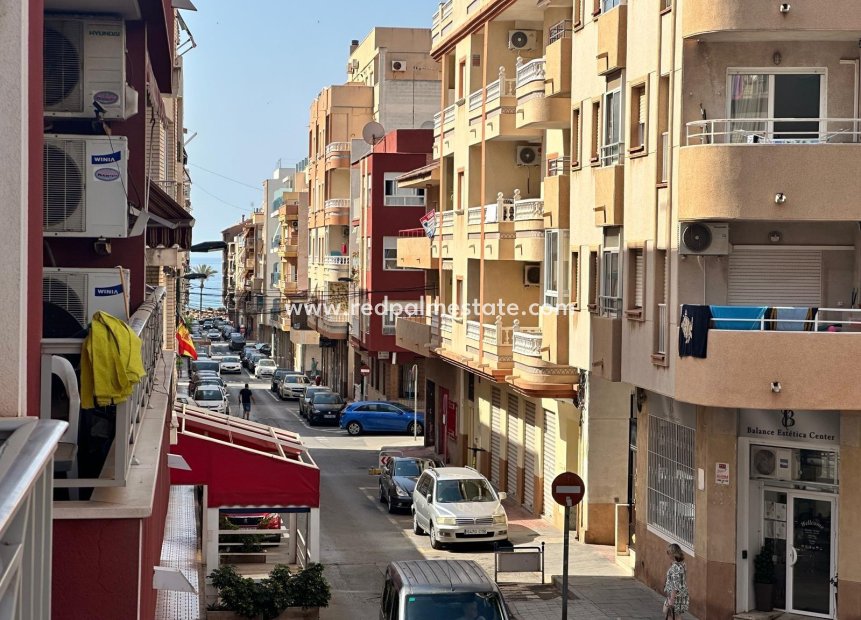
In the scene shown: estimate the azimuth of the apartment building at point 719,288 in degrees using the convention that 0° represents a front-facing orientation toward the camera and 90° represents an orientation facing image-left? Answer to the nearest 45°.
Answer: approximately 45°

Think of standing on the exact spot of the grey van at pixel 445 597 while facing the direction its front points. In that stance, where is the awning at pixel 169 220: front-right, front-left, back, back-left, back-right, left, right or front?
back-right

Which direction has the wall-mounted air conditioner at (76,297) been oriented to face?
toward the camera

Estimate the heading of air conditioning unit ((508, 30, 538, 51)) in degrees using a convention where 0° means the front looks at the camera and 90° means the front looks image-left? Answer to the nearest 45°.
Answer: approximately 0°

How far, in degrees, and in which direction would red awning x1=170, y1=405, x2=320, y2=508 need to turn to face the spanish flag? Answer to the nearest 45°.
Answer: approximately 90° to its left

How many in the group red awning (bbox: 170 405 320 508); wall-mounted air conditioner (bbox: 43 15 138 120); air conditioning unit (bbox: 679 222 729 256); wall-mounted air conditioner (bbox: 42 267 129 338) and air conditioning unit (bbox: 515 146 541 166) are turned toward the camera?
4

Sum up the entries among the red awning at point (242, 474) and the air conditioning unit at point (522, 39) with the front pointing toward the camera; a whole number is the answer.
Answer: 1

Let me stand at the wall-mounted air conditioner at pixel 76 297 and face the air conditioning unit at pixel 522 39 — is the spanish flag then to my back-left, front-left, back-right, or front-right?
front-left

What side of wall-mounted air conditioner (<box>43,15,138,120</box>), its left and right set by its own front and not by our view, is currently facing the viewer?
front
